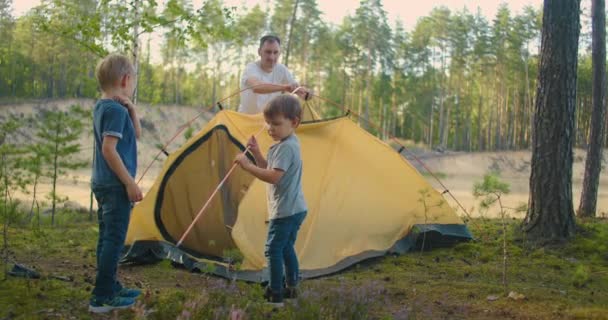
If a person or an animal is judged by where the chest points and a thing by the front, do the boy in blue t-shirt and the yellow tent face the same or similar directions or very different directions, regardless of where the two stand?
very different directions

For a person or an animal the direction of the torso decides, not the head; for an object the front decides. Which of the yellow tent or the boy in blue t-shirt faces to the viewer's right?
the boy in blue t-shirt

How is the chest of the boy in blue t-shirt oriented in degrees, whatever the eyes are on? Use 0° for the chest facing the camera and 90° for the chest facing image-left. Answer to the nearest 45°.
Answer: approximately 270°

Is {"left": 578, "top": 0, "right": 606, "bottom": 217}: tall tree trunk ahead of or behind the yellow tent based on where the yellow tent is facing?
behind

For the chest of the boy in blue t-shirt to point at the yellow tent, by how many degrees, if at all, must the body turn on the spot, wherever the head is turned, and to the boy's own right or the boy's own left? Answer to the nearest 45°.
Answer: approximately 45° to the boy's own left

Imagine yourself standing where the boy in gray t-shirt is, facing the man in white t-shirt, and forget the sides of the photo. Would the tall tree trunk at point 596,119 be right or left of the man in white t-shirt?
right

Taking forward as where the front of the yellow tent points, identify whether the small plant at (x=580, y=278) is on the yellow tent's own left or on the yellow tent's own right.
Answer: on the yellow tent's own left

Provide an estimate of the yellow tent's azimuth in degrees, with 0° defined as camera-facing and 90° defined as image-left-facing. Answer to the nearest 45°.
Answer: approximately 45°

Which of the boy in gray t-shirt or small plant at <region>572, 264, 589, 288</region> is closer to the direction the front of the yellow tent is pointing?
the boy in gray t-shirt

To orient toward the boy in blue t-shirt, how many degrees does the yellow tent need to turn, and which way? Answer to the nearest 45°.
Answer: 0° — it already faces them

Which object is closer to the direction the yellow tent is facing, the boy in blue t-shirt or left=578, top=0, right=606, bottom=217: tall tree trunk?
the boy in blue t-shirt

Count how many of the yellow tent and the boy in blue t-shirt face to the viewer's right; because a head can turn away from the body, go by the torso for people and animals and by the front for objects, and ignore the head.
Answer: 1

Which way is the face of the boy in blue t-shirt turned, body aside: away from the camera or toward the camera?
away from the camera
